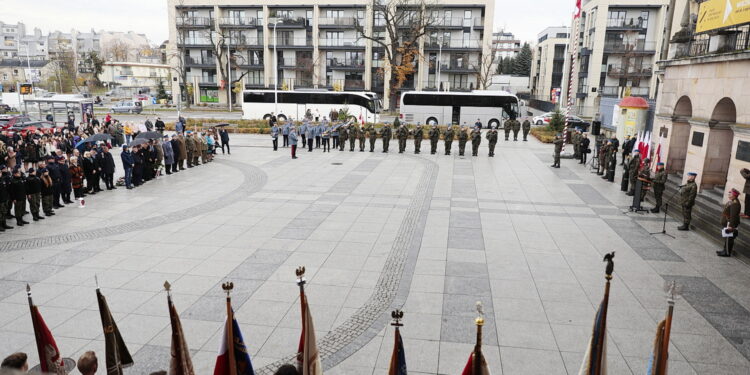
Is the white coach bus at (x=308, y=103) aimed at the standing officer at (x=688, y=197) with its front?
no

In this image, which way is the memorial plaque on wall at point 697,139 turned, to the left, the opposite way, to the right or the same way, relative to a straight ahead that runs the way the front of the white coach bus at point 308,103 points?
the opposite way

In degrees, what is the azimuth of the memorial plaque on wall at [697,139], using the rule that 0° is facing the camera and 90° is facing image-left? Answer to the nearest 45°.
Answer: approximately 45°

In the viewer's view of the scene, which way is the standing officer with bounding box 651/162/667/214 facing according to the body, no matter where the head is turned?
to the viewer's left

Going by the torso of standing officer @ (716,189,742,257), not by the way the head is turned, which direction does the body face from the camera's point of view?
to the viewer's left

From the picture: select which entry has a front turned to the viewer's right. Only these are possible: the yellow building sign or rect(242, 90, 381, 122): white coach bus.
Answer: the white coach bus

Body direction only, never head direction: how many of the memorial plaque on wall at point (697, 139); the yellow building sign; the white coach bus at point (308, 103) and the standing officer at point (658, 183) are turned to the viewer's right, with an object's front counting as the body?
1

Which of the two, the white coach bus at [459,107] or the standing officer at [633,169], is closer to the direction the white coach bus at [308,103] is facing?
the white coach bus

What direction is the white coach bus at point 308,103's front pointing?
to the viewer's right

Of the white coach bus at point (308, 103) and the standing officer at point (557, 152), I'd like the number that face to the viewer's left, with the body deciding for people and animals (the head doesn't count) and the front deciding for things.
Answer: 1
